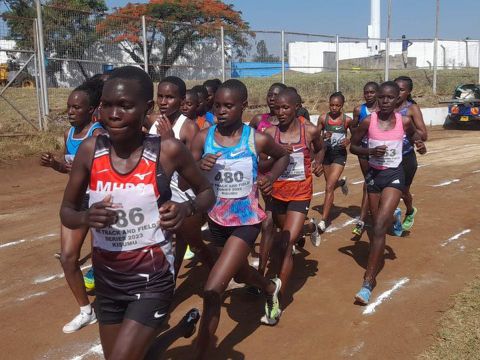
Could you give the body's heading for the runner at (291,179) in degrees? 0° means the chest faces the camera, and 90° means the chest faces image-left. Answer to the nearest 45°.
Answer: approximately 45°
